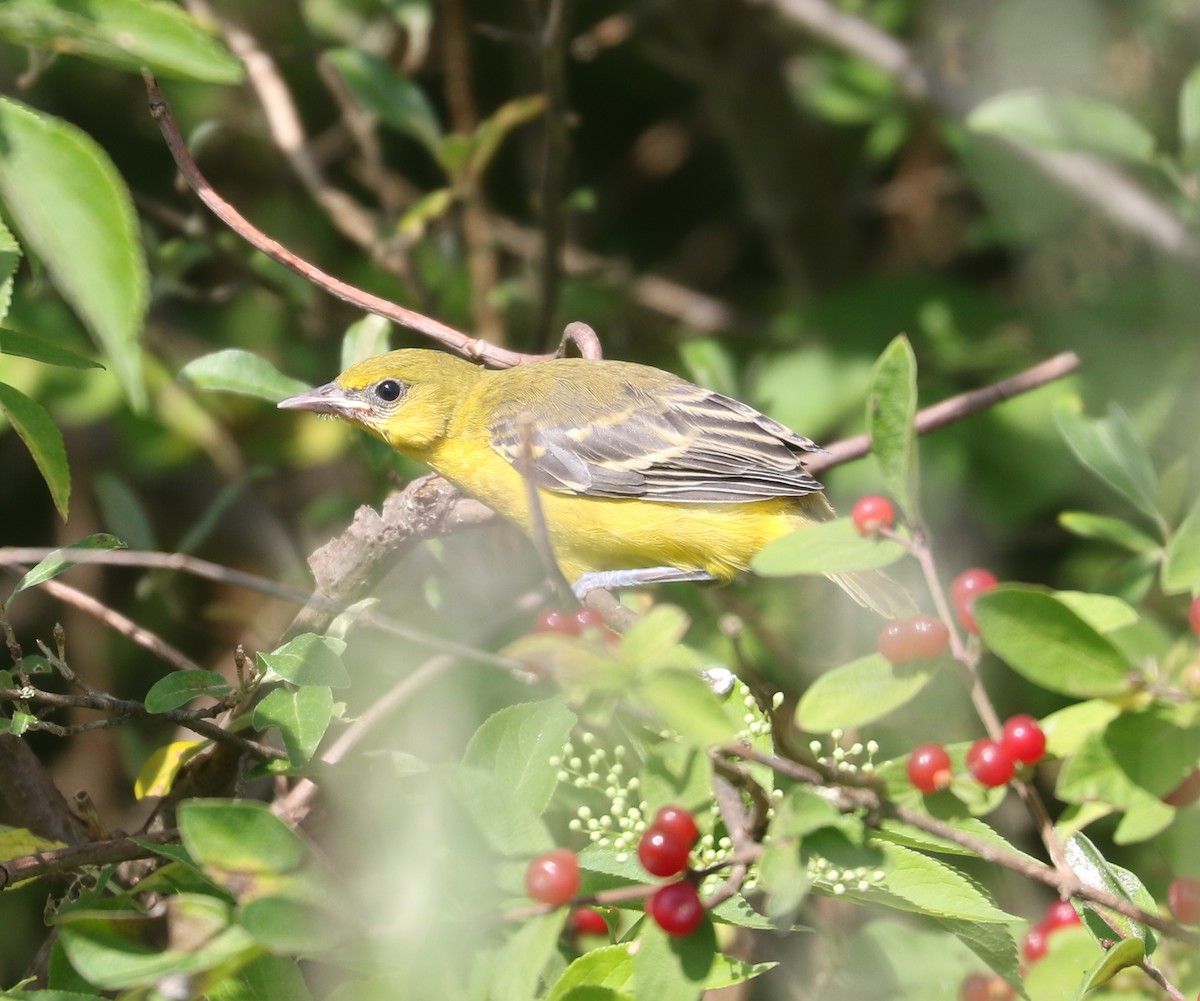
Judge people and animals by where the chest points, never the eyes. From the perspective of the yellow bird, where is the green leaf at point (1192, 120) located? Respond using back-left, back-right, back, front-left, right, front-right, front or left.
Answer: back

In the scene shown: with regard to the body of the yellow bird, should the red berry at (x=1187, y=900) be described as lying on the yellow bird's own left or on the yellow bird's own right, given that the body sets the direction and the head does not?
on the yellow bird's own left

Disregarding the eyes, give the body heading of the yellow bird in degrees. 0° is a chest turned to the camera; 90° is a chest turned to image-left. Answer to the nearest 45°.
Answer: approximately 90°

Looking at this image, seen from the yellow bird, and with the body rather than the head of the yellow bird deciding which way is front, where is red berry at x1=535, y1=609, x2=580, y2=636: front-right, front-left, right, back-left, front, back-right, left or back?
left

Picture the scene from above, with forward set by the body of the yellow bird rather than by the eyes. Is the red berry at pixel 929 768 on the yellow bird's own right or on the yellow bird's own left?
on the yellow bird's own left

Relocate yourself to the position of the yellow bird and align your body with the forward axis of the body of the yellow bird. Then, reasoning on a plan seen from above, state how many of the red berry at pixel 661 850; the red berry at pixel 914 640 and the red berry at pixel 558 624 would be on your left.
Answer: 3

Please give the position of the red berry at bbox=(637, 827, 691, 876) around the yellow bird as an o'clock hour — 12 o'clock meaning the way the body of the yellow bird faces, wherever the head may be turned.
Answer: The red berry is roughly at 9 o'clock from the yellow bird.

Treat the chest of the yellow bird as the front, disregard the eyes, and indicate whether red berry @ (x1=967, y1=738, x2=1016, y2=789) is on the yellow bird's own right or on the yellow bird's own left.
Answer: on the yellow bird's own left

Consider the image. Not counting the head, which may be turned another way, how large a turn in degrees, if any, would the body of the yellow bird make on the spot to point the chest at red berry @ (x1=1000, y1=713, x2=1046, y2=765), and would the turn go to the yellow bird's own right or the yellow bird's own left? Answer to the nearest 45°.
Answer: approximately 180°

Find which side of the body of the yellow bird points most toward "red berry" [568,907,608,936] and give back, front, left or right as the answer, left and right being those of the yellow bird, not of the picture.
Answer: left
